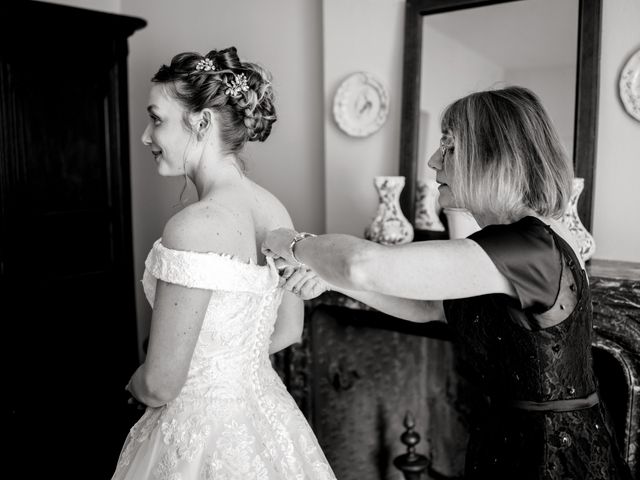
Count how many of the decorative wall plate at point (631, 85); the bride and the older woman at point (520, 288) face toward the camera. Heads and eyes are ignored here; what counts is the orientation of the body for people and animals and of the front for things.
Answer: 1

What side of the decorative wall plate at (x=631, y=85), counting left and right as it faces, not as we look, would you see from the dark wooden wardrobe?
right

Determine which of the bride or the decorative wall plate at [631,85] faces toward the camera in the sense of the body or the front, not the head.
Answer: the decorative wall plate

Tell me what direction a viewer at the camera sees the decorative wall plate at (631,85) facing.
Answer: facing the viewer

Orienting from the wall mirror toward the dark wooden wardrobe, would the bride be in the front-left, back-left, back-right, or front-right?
front-left

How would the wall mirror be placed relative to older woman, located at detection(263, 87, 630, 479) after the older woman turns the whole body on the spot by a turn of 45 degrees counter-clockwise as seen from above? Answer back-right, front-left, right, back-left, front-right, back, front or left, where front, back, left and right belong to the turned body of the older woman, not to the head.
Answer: back-right

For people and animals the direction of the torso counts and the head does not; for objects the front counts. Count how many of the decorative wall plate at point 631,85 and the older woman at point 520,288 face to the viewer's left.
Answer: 1

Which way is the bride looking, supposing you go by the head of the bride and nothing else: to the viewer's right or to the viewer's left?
to the viewer's left

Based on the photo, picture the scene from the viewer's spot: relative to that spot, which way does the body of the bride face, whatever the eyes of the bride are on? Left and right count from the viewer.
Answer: facing away from the viewer and to the left of the viewer

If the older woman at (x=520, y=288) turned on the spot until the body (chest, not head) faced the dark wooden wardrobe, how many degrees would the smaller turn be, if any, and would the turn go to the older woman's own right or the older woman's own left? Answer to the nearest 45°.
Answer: approximately 45° to the older woman's own right

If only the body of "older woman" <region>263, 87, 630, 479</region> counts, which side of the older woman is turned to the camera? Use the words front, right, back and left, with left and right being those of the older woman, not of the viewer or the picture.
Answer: left

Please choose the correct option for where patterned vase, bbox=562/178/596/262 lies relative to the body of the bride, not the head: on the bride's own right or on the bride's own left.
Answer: on the bride's own right

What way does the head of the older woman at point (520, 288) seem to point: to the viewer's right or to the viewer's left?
to the viewer's left
